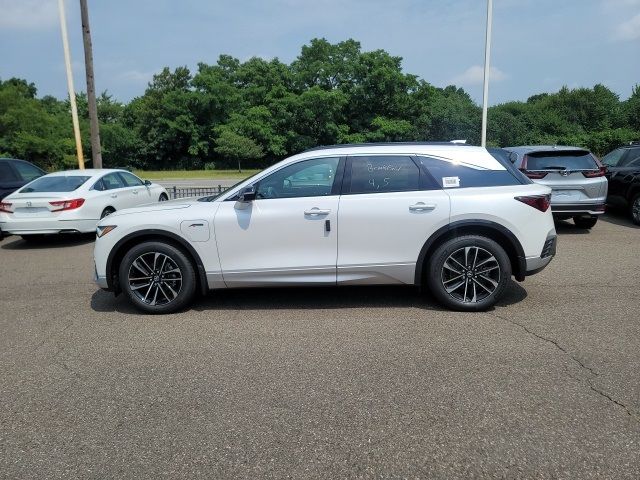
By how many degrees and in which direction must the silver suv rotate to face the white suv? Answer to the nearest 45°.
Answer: approximately 135° to its left

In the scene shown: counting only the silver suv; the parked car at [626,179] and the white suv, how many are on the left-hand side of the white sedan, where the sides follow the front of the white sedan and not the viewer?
0

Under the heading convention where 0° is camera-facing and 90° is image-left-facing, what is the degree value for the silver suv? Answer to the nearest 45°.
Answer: approximately 135°

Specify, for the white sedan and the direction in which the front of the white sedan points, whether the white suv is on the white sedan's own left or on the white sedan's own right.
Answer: on the white sedan's own right

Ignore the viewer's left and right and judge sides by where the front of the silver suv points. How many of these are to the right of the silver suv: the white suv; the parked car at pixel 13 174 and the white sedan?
0

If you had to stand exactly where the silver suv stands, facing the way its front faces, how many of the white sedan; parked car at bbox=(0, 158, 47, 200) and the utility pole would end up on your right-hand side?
0

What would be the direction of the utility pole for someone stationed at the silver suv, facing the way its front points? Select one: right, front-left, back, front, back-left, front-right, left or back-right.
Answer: front-left

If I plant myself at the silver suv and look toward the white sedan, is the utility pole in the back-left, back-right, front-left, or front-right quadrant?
front-right

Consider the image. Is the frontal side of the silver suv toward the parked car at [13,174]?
no

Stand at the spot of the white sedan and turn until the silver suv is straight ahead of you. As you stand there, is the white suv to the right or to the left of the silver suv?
right

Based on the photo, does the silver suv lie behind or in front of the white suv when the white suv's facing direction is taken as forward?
behind

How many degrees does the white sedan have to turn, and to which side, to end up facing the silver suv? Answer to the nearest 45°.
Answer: approximately 90° to its right

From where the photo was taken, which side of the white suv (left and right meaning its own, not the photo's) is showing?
left

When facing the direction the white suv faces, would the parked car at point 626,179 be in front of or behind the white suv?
behind

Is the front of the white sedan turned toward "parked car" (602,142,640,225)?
no

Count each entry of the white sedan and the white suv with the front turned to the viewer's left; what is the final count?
1
